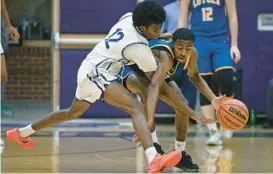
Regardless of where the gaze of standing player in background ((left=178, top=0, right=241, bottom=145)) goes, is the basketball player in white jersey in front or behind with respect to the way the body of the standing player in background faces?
in front

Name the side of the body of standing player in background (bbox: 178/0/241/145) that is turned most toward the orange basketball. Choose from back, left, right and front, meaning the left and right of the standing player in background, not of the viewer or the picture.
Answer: front

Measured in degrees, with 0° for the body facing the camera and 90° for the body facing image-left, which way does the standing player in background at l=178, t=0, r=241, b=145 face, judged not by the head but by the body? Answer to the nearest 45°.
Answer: approximately 0°
